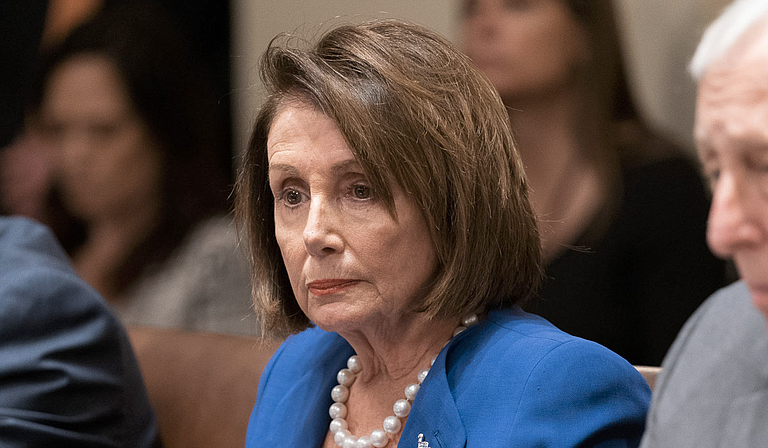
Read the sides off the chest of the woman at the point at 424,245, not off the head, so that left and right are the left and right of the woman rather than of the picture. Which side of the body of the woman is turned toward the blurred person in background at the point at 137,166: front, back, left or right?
right

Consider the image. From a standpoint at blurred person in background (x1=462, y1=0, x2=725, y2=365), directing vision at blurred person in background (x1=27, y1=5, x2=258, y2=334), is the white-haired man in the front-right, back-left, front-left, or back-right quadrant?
back-left

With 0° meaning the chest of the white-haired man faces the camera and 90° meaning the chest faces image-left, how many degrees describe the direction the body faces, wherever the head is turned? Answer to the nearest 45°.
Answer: approximately 45°

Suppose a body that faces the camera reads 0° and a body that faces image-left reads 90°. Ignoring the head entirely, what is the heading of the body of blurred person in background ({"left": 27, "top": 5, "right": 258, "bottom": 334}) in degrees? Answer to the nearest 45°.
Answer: approximately 45°

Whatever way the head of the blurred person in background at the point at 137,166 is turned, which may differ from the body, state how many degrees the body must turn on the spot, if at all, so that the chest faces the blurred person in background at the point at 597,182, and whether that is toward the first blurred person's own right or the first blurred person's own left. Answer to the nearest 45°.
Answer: approximately 90° to the first blurred person's own left

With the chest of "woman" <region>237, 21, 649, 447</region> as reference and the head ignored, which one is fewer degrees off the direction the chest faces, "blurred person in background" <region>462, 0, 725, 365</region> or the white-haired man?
the white-haired man

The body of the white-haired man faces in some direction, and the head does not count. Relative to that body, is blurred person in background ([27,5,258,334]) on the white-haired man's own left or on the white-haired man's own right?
on the white-haired man's own right
